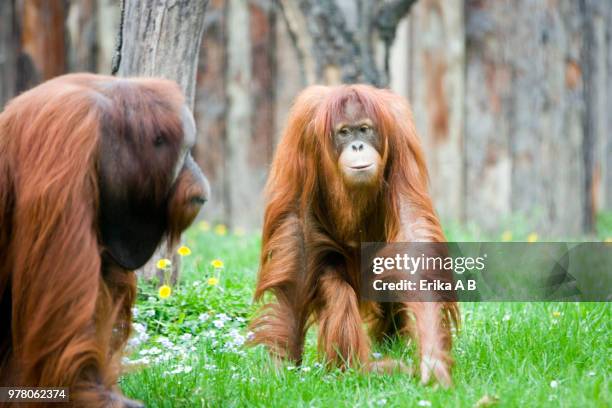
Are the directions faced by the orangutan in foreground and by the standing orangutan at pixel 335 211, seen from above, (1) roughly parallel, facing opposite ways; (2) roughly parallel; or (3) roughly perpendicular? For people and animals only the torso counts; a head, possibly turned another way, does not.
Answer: roughly perpendicular

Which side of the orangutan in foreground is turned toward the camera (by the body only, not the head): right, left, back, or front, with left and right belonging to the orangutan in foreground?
right

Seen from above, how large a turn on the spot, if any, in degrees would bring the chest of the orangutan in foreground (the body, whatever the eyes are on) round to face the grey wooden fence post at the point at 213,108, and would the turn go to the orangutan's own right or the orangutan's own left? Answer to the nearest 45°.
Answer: approximately 90° to the orangutan's own left

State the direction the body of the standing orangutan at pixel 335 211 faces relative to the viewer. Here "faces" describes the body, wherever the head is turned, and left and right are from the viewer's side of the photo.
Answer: facing the viewer

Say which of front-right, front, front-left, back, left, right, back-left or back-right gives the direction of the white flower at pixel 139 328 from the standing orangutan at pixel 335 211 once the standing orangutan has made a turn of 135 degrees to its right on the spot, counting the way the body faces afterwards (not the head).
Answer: front-left

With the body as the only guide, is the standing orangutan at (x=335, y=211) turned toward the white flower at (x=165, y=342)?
no

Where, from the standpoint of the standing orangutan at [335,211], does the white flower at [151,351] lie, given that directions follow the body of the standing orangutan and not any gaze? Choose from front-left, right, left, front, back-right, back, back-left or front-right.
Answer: right

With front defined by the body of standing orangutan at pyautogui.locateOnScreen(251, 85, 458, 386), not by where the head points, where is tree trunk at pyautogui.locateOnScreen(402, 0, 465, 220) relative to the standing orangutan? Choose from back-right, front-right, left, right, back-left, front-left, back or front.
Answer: back

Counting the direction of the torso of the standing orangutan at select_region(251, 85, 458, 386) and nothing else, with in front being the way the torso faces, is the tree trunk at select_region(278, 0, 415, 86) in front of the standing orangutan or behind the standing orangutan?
behind

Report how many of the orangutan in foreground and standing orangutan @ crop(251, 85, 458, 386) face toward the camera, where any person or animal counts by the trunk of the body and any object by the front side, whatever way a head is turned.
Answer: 1

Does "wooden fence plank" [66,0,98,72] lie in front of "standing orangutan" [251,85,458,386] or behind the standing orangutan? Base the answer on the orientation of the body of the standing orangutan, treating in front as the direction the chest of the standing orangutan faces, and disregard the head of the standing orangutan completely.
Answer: behind

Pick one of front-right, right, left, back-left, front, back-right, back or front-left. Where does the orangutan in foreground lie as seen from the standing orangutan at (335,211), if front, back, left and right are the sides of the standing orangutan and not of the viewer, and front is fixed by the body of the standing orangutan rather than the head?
front-right

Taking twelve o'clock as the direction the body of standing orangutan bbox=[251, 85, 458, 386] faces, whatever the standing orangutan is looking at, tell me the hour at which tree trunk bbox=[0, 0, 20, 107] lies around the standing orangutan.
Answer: The tree trunk is roughly at 5 o'clock from the standing orangutan.

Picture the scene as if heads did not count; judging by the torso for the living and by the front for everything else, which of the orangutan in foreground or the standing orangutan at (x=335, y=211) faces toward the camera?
the standing orangutan

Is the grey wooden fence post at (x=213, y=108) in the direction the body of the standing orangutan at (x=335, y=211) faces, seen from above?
no

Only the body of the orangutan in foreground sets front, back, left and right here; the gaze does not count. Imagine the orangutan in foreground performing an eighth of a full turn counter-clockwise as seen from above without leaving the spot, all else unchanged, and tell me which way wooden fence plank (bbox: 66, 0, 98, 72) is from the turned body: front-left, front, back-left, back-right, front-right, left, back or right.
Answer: front-left

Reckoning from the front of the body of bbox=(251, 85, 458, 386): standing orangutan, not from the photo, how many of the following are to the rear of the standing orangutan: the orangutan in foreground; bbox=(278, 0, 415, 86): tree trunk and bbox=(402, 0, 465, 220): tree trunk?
2
